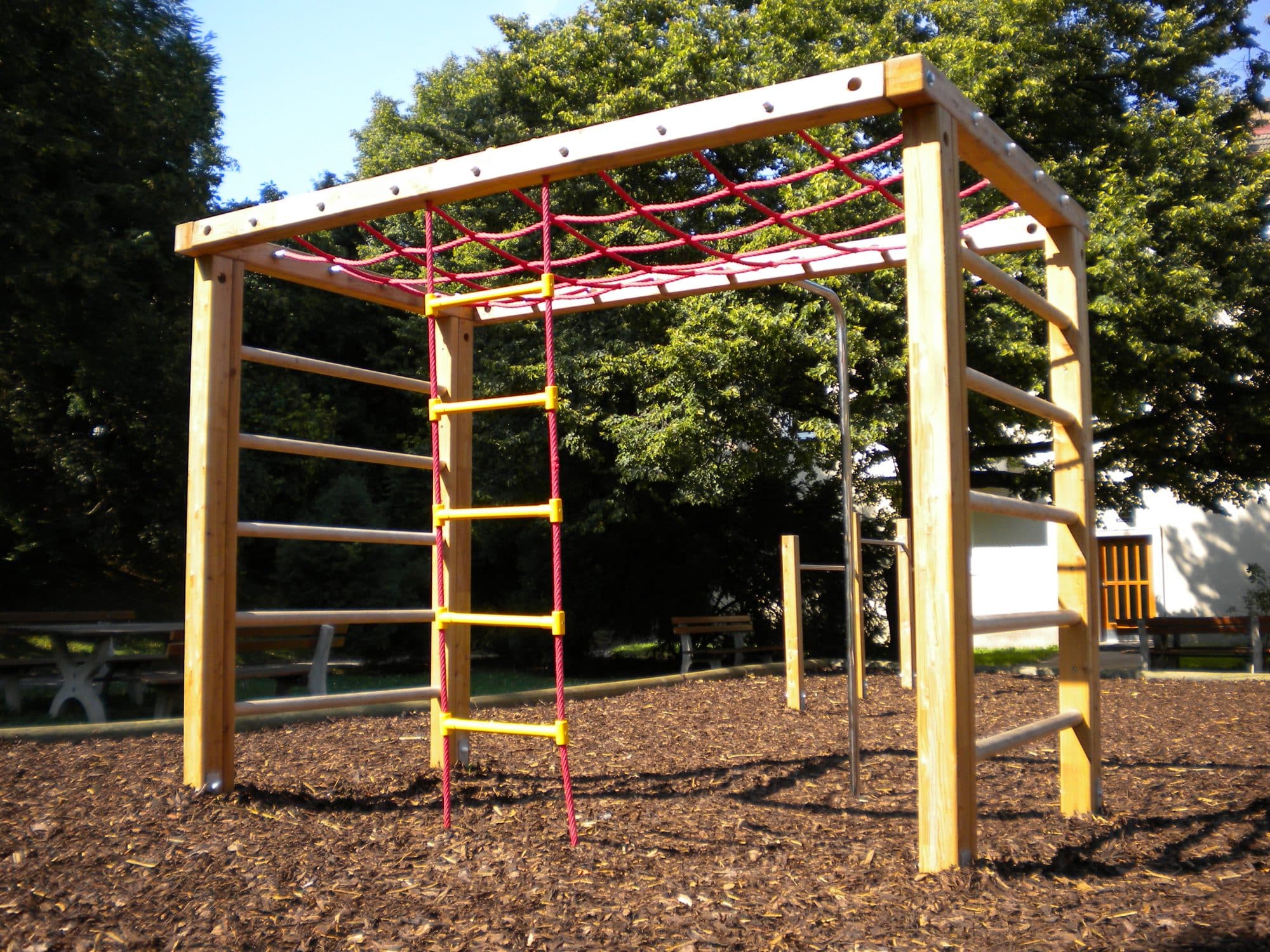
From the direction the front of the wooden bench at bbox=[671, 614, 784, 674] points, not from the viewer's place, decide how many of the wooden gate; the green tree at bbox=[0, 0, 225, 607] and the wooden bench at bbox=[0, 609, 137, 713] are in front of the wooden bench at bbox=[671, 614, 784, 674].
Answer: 1
